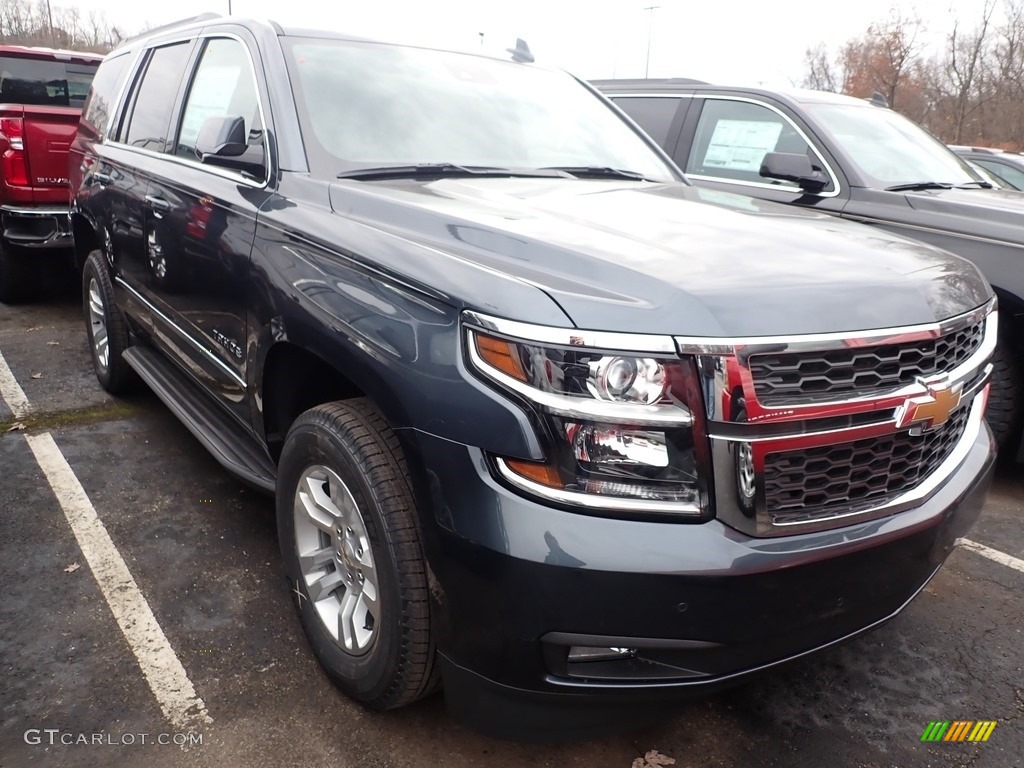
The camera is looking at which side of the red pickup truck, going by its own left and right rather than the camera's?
back

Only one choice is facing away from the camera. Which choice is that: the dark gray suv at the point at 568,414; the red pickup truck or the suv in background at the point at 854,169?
the red pickup truck

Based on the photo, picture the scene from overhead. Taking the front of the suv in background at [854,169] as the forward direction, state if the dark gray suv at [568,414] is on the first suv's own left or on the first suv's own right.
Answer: on the first suv's own right

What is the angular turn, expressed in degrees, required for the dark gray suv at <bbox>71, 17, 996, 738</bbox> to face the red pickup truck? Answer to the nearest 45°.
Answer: approximately 180°

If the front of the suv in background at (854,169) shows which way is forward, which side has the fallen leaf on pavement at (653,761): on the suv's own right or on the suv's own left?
on the suv's own right

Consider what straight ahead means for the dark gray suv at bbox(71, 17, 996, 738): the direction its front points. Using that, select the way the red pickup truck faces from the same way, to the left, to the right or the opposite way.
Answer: the opposite way

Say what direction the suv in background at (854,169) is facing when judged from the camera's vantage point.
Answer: facing the viewer and to the right of the viewer

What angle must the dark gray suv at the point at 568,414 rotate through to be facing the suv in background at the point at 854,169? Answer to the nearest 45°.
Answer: approximately 90° to its left

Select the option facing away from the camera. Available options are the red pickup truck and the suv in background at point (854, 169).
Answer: the red pickup truck

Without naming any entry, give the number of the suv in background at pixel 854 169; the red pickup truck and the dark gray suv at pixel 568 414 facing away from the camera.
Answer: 1

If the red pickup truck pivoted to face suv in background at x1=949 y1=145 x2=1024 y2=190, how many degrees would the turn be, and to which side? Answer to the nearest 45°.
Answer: approximately 90° to its right

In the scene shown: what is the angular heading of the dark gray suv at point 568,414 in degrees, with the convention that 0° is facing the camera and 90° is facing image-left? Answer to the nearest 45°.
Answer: approximately 315°

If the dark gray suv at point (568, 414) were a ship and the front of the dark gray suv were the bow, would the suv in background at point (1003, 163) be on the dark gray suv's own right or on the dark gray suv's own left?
on the dark gray suv's own left

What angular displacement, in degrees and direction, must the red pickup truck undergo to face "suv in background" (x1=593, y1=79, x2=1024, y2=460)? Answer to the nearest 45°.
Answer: approximately 135° to its right
